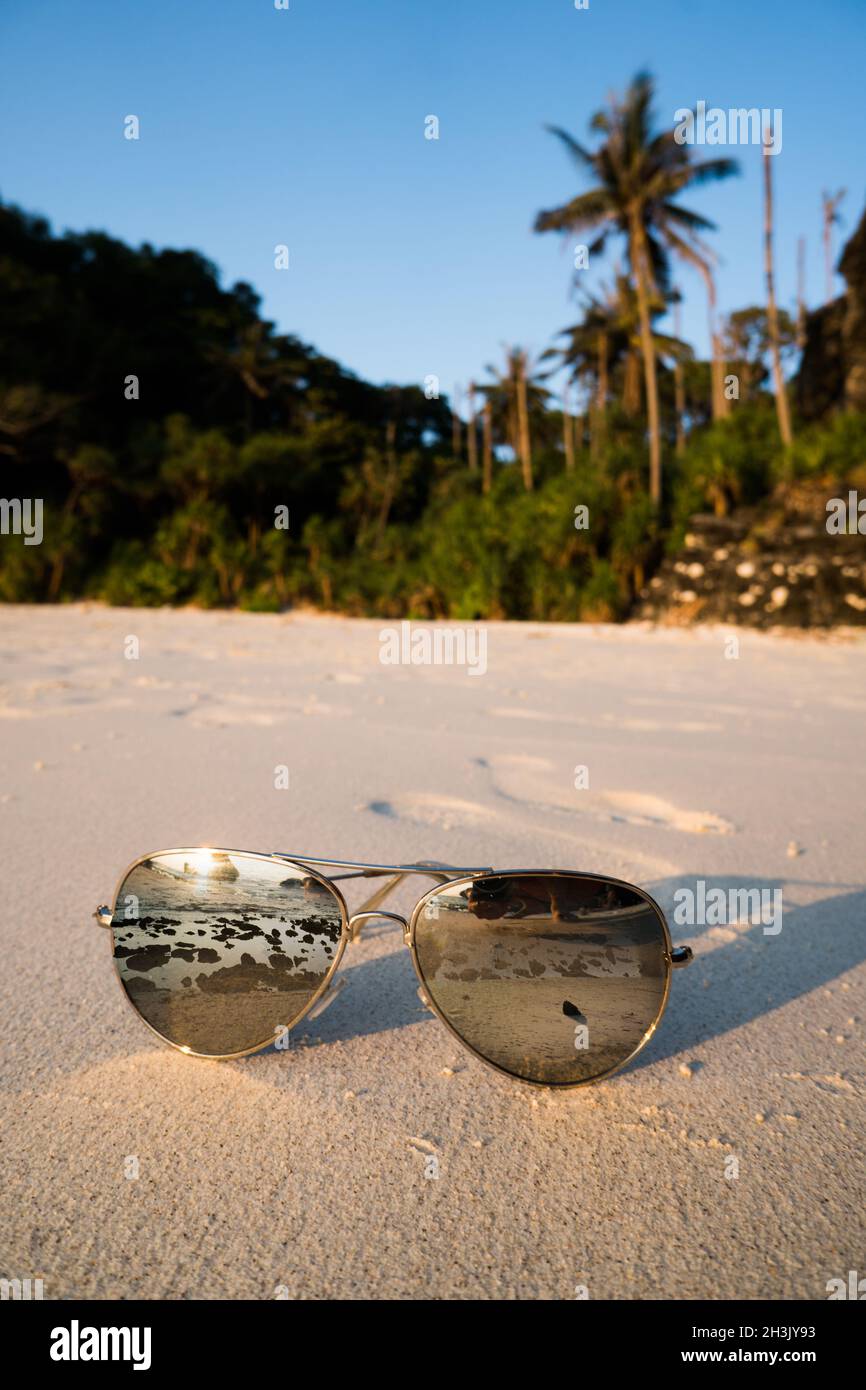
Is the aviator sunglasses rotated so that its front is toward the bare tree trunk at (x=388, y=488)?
no

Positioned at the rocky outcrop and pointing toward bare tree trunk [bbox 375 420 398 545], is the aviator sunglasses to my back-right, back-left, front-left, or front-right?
back-left

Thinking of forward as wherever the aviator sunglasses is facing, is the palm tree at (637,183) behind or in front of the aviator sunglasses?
behind

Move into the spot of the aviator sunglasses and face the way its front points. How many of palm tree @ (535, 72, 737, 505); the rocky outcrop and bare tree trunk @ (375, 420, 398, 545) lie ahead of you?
0

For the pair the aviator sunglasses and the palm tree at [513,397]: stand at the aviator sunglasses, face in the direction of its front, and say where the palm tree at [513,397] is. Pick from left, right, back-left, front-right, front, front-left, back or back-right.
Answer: back

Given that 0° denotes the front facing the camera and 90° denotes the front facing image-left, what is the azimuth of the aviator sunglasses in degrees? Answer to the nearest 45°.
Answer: approximately 0°

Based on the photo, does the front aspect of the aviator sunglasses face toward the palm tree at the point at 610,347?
no
